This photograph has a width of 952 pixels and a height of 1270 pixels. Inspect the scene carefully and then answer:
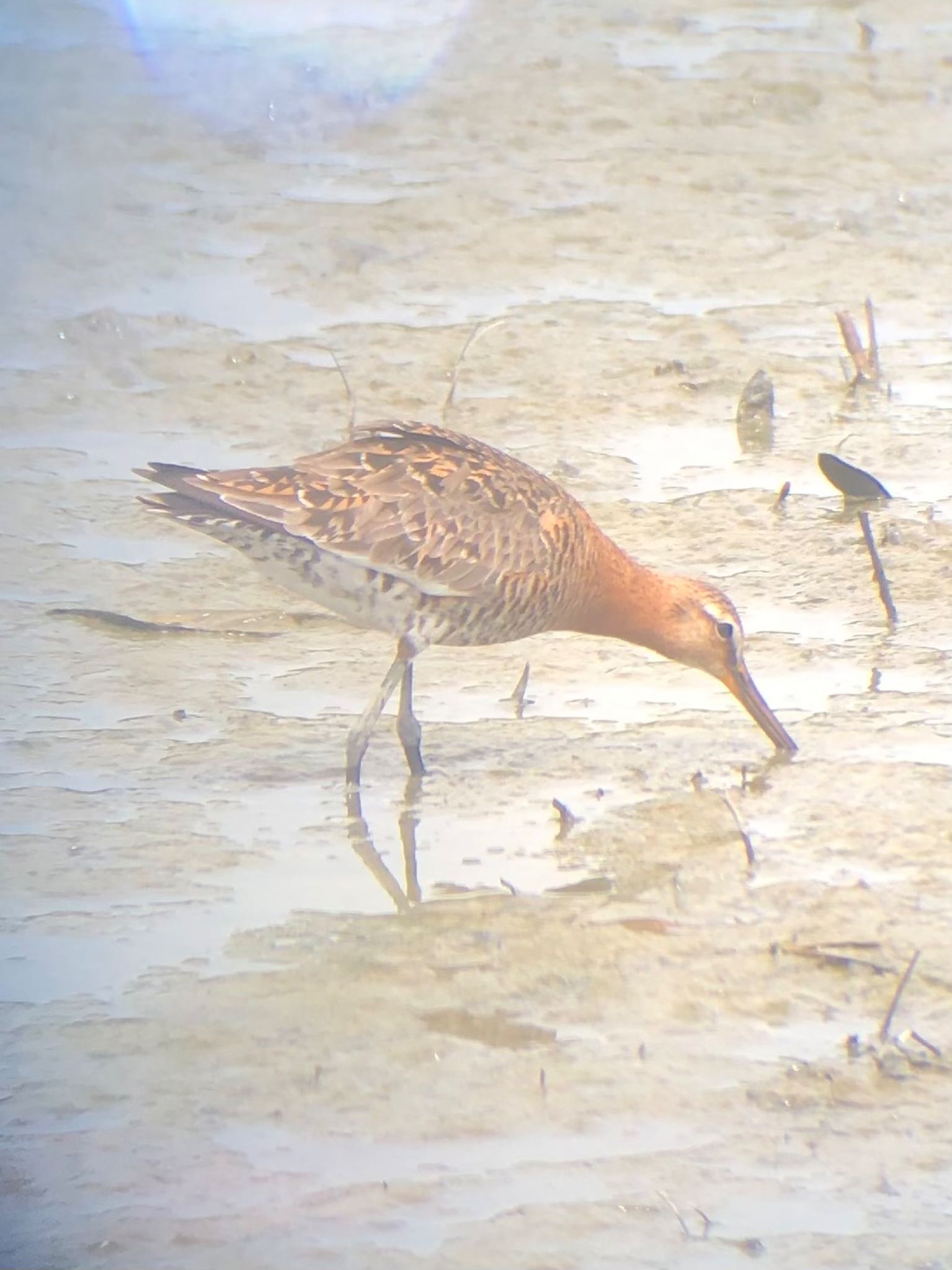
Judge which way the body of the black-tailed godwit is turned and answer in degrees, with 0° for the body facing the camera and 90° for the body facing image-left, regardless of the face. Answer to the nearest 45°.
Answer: approximately 270°

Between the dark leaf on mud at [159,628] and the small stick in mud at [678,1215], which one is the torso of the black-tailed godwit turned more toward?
the small stick in mud

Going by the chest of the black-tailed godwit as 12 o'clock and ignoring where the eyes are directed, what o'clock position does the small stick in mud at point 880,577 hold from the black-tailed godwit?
The small stick in mud is roughly at 11 o'clock from the black-tailed godwit.

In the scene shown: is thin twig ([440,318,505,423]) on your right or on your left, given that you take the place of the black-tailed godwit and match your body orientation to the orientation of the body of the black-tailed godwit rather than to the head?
on your left

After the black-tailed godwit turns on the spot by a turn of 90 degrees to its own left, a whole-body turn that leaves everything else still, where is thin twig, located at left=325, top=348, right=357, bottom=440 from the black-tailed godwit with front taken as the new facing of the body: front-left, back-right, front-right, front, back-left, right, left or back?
front

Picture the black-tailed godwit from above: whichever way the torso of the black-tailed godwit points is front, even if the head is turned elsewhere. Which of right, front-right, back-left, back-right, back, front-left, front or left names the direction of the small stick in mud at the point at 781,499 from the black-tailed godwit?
front-left

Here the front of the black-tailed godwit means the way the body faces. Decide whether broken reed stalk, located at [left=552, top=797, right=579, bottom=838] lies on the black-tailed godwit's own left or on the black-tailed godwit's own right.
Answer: on the black-tailed godwit's own right

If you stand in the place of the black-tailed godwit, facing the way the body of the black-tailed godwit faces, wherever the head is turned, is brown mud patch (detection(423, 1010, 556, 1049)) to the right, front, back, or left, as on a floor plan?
right

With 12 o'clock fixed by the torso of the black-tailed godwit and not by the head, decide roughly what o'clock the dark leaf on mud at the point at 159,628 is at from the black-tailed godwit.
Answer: The dark leaf on mud is roughly at 7 o'clock from the black-tailed godwit.

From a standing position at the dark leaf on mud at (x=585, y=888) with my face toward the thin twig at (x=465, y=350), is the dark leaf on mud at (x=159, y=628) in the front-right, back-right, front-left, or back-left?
front-left

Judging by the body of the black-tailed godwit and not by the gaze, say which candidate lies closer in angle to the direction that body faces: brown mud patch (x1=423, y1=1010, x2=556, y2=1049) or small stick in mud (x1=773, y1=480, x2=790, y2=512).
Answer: the small stick in mud

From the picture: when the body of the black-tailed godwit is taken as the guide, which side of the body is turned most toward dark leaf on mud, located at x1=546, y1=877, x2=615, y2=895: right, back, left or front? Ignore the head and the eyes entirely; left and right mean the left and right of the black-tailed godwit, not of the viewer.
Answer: right

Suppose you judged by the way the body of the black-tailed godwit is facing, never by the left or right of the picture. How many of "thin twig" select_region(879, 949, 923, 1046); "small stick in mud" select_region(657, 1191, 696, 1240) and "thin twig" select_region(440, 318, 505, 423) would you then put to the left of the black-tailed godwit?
1
